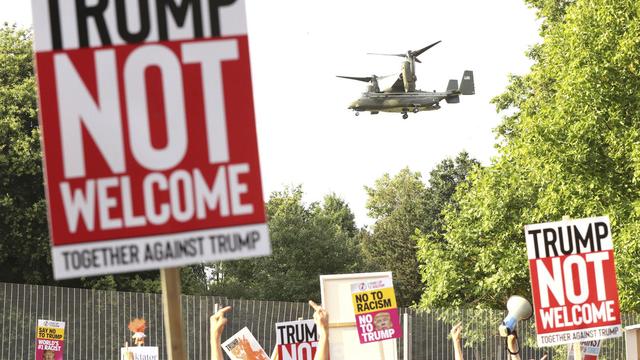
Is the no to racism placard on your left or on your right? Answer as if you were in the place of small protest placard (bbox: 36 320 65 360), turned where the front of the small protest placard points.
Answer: on your left

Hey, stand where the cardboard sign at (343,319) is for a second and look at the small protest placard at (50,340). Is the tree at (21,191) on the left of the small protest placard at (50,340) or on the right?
right

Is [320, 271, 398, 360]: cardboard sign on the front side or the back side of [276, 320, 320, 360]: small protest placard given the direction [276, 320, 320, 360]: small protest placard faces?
on the back side

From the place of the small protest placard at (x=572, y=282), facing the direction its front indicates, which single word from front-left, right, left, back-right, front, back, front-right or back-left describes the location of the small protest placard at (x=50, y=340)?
back-right

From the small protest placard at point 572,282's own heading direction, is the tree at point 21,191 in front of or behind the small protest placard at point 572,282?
behind

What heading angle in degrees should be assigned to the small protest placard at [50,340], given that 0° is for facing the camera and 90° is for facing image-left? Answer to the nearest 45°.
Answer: approximately 0°

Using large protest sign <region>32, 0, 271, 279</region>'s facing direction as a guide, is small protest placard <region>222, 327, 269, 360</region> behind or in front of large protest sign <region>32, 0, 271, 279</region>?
behind

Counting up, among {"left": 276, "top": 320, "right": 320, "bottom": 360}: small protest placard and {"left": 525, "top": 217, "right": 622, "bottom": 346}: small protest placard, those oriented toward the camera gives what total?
2

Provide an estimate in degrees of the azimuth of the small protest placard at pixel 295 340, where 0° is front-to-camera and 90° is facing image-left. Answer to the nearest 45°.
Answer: approximately 0°
